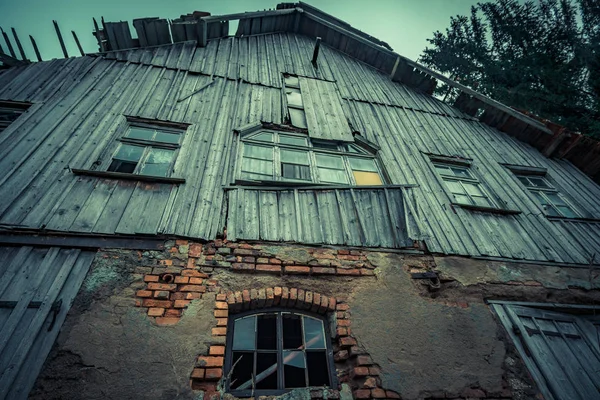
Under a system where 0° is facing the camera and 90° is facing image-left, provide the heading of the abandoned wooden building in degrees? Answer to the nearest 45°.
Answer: approximately 0°
